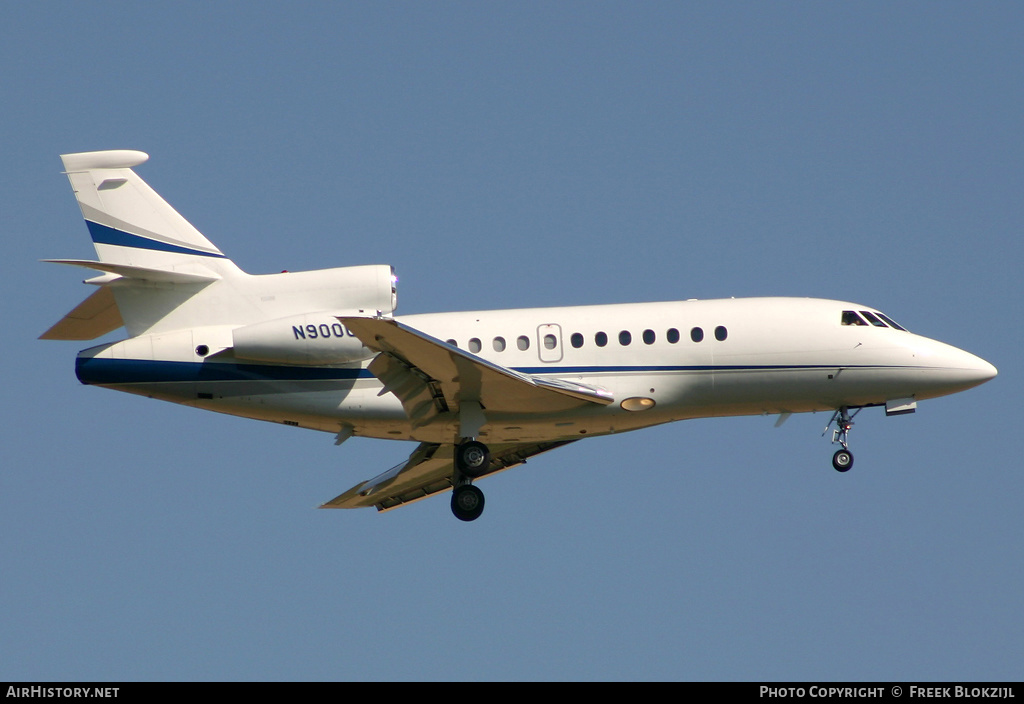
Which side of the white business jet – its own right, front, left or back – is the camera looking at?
right
